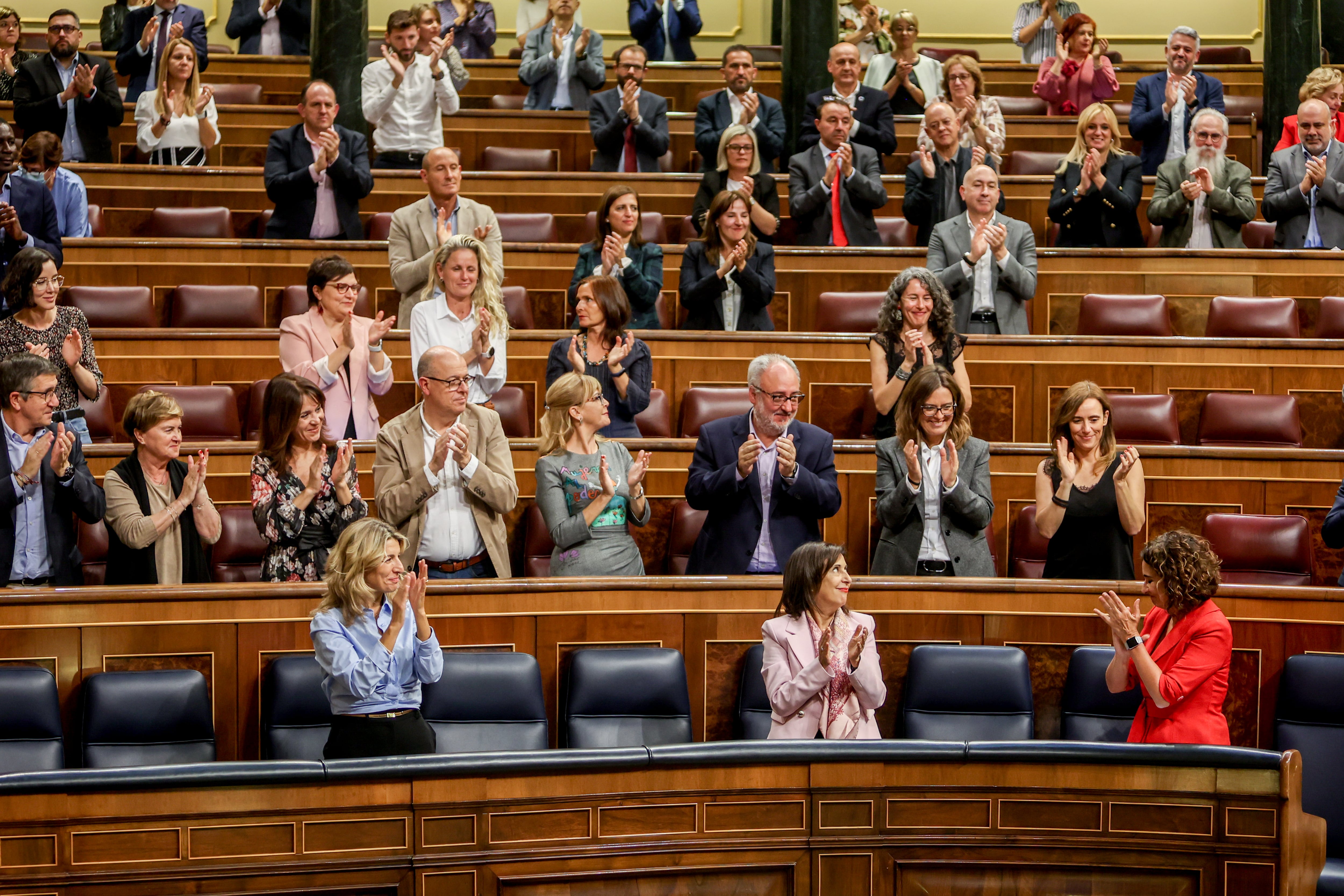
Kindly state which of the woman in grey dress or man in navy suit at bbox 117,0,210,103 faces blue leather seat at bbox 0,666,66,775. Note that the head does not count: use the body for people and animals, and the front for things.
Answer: the man in navy suit

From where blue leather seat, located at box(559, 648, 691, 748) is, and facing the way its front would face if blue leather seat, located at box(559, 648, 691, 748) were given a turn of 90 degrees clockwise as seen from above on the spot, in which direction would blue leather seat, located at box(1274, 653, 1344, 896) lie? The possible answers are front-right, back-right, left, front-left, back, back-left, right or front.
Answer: back

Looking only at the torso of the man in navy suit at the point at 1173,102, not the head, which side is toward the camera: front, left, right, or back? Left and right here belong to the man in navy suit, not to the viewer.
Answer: front

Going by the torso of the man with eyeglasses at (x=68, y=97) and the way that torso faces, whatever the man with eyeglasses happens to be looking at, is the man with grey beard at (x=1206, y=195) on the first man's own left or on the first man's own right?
on the first man's own left

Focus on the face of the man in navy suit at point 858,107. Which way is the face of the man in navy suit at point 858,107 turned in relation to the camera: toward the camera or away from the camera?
toward the camera

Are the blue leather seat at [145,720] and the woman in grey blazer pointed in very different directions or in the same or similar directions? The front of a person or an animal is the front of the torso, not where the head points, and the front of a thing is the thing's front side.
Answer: same or similar directions

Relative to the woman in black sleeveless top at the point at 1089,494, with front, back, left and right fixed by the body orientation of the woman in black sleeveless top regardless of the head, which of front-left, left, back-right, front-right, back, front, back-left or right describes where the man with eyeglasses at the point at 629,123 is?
back-right

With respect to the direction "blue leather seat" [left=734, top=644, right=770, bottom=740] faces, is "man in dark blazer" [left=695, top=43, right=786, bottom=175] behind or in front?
behind

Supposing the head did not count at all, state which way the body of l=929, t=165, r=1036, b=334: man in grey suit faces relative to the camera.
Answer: toward the camera

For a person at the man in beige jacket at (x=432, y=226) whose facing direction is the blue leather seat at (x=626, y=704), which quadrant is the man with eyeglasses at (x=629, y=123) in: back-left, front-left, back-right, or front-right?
back-left

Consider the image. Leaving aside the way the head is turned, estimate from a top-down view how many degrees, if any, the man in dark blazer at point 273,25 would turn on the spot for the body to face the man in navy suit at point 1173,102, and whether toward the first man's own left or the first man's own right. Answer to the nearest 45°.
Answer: approximately 45° to the first man's own left

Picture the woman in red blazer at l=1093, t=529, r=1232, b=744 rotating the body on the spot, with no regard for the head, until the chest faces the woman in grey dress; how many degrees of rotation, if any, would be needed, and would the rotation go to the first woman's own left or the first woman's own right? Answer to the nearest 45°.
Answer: approximately 45° to the first woman's own right

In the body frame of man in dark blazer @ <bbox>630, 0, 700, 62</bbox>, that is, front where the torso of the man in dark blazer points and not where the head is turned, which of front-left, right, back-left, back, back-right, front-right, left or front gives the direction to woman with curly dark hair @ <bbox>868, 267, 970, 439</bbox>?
front

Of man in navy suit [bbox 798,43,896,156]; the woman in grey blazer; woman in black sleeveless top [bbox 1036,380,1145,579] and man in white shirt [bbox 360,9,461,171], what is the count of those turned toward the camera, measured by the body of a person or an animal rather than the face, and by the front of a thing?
4

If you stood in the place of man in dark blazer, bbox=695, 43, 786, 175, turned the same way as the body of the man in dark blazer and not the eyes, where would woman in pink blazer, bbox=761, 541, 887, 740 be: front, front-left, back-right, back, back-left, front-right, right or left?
front

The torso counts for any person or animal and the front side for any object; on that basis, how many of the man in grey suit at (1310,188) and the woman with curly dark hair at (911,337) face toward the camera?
2
